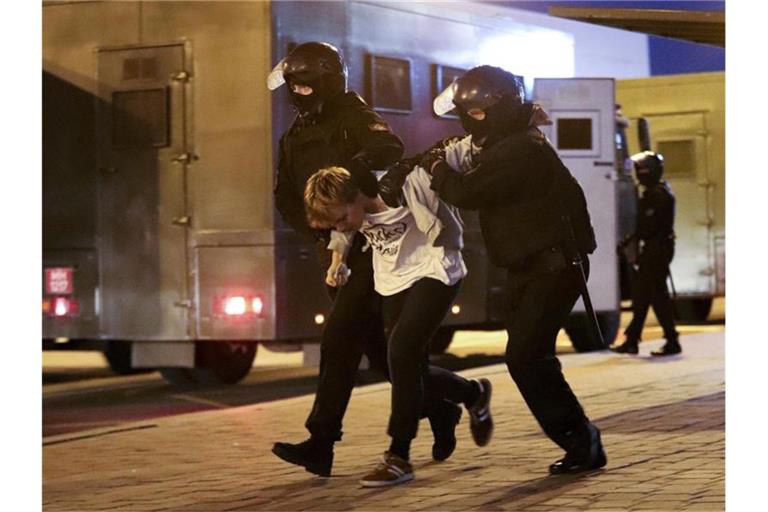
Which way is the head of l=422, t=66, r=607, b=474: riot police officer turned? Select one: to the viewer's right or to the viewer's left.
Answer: to the viewer's left

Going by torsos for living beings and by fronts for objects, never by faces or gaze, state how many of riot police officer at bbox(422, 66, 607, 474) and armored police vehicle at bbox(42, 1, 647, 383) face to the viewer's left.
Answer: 1

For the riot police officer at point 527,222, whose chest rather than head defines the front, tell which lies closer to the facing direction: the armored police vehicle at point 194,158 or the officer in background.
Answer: the armored police vehicle

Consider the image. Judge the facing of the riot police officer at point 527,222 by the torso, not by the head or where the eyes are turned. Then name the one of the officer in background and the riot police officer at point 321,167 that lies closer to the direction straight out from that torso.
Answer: the riot police officer

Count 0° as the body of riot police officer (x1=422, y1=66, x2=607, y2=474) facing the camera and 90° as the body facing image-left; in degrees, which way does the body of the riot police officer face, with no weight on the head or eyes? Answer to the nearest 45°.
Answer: approximately 90°

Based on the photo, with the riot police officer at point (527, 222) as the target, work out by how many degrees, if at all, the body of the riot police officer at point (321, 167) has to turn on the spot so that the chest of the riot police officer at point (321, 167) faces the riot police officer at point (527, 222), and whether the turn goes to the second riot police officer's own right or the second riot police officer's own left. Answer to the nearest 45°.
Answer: approximately 135° to the second riot police officer's own left

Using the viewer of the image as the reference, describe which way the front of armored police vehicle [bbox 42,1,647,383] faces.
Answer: facing away from the viewer and to the right of the viewer

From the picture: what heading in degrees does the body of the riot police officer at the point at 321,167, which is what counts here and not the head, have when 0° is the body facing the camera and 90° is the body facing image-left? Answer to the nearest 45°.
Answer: approximately 45°

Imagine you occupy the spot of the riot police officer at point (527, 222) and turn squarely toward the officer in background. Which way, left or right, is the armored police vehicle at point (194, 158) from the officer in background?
left
